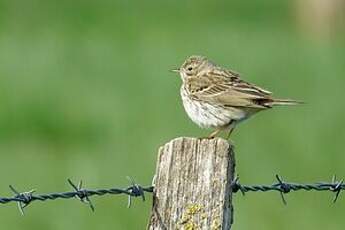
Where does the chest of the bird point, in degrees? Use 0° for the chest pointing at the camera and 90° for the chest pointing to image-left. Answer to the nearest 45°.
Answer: approximately 90°
